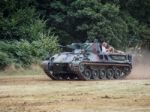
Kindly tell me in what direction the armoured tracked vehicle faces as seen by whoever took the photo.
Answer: facing the viewer and to the left of the viewer
